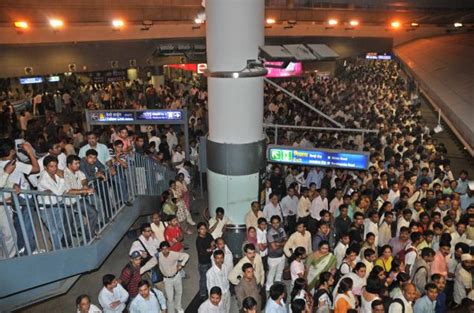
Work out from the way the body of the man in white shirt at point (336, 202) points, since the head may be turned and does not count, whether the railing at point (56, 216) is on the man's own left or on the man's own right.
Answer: on the man's own right

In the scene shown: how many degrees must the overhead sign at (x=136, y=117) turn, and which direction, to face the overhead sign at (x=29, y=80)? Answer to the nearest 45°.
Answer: approximately 135° to its right

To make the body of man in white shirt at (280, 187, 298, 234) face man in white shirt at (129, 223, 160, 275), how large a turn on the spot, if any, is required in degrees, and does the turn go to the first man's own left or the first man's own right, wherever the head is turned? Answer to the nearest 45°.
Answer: approximately 45° to the first man's own right

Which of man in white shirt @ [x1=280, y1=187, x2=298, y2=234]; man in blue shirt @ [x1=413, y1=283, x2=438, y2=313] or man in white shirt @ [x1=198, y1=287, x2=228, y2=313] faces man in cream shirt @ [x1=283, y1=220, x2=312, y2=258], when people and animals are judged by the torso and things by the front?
man in white shirt @ [x1=280, y1=187, x2=298, y2=234]

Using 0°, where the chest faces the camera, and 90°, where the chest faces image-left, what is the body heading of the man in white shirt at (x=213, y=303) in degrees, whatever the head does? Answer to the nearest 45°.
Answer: approximately 0°

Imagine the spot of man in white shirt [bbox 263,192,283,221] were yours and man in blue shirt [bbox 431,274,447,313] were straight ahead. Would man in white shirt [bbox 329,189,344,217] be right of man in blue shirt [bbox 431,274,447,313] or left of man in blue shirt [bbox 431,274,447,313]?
left

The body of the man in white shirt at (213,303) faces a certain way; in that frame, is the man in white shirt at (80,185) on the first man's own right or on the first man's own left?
on the first man's own right
